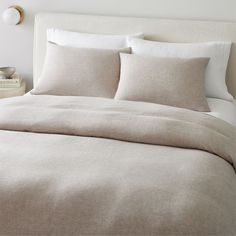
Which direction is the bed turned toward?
toward the camera

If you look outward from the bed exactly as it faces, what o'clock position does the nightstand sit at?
The nightstand is roughly at 5 o'clock from the bed.

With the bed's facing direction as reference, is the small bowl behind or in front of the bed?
behind
